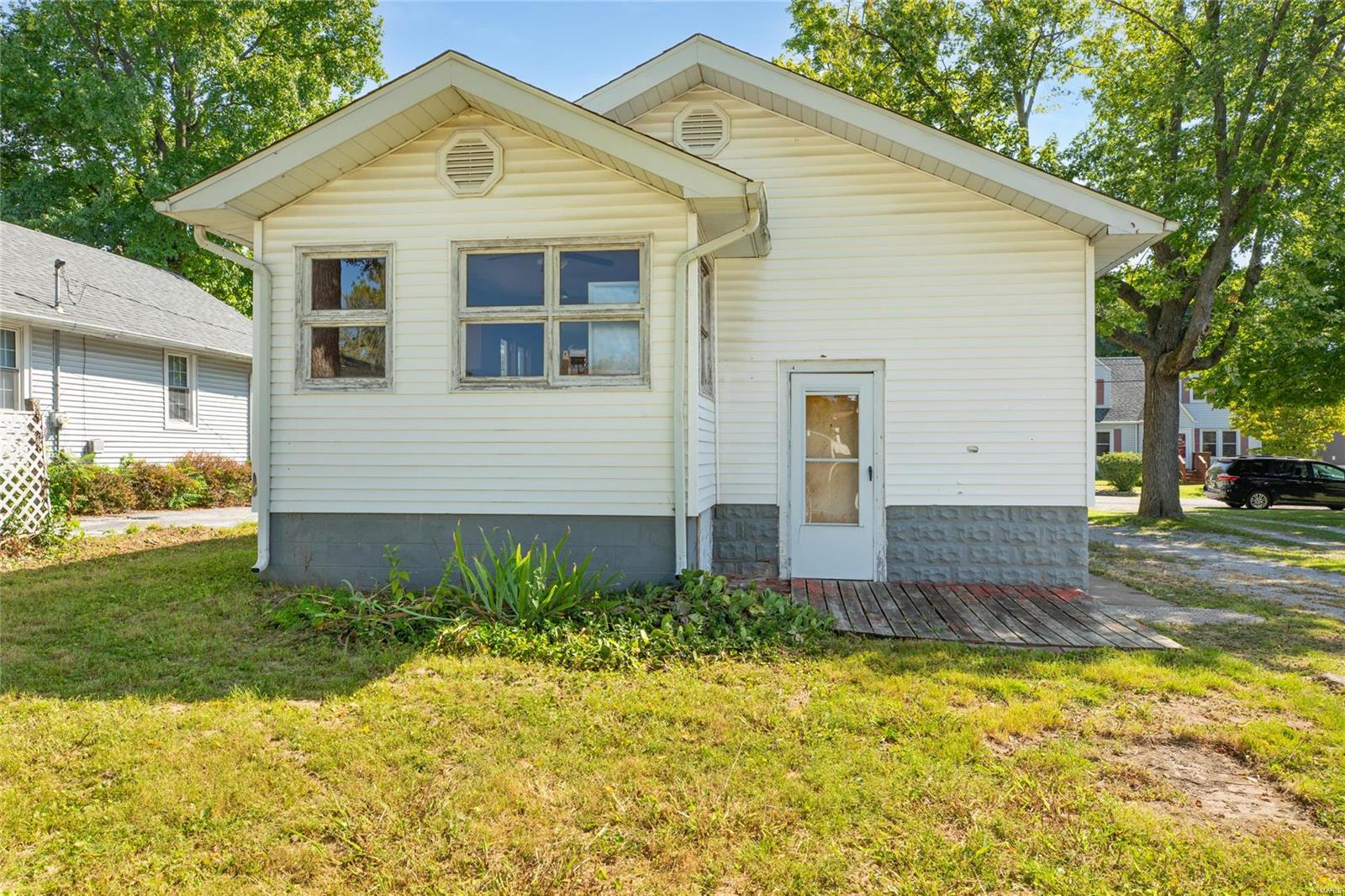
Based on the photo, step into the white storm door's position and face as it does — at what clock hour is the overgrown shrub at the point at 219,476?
The overgrown shrub is roughly at 4 o'clock from the white storm door.

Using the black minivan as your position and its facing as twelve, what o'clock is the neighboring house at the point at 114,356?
The neighboring house is roughly at 6 o'clock from the black minivan.

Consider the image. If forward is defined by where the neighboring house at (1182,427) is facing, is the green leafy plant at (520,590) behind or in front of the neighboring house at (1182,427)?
in front

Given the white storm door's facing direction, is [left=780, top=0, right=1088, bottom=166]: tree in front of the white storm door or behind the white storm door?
behind

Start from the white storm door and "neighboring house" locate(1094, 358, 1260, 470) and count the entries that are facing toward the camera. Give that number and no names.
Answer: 2

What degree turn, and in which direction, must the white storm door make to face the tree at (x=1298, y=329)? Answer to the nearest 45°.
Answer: approximately 135° to its left

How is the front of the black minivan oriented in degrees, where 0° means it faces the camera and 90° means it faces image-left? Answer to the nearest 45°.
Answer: approximately 225°

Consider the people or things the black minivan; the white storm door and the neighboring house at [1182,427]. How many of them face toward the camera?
2

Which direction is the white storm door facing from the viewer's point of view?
toward the camera

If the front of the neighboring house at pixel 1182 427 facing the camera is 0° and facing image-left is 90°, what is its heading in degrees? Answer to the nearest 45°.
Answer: approximately 0°
